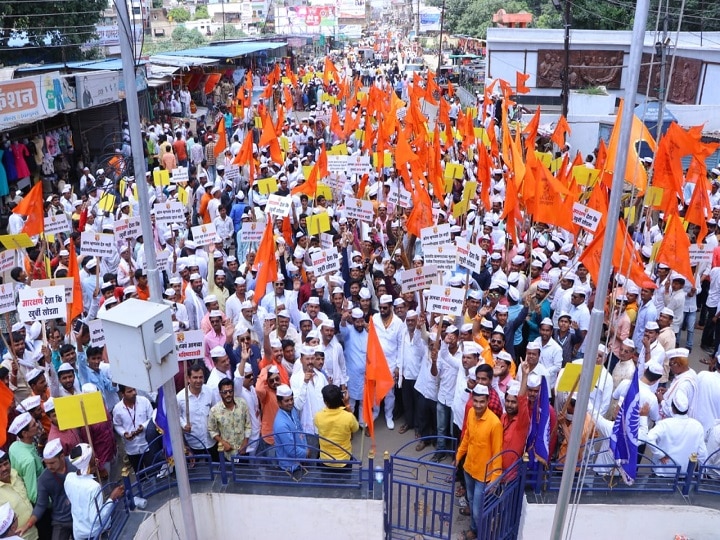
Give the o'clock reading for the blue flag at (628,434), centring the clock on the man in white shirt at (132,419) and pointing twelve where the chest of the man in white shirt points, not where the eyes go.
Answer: The blue flag is roughly at 10 o'clock from the man in white shirt.

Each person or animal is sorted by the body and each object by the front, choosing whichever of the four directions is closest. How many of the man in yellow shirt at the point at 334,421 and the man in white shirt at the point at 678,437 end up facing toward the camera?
0

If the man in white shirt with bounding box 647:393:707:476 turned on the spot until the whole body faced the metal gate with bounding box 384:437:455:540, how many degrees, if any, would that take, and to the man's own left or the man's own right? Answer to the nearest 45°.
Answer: approximately 135° to the man's own left

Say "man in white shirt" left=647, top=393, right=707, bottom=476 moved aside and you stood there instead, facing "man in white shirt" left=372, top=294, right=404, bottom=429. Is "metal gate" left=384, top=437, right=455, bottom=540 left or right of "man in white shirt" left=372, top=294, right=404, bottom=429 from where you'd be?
left

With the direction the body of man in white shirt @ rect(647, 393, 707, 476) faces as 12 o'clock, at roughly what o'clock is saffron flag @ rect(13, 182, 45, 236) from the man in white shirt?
The saffron flag is roughly at 9 o'clock from the man in white shirt.

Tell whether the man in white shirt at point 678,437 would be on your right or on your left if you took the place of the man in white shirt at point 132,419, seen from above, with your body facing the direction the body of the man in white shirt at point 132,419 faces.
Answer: on your left

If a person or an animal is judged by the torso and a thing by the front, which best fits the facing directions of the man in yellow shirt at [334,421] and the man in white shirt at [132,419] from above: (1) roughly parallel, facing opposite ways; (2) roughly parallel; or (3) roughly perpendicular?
roughly parallel, facing opposite ways

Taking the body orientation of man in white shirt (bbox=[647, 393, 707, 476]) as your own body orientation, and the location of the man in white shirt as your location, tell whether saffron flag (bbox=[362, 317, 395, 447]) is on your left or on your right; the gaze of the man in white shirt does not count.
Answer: on your left

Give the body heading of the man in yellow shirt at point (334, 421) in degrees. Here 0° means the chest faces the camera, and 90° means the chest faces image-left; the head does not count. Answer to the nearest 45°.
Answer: approximately 180°

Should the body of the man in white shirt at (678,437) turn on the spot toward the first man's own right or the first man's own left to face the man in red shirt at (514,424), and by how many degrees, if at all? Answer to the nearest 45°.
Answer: approximately 135° to the first man's own left

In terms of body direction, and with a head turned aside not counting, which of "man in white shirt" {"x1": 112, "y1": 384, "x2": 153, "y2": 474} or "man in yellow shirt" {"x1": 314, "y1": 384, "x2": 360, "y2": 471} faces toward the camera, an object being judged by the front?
the man in white shirt

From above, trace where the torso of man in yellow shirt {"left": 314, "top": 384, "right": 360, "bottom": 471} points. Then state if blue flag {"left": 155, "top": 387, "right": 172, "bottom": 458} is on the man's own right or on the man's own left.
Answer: on the man's own left

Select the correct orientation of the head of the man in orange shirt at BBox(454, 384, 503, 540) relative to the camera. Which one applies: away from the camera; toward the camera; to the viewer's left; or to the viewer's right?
toward the camera

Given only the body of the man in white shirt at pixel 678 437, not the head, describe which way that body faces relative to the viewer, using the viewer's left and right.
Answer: facing away from the viewer

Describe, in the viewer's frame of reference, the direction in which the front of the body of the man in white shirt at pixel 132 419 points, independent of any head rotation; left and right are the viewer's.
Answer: facing the viewer
